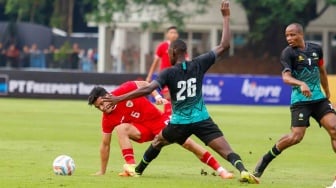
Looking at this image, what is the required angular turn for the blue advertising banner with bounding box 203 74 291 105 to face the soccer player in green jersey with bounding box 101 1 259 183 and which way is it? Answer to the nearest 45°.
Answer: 0° — it already faces them

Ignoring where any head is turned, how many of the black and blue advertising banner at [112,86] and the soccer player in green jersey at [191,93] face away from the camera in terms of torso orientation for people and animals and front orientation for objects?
1

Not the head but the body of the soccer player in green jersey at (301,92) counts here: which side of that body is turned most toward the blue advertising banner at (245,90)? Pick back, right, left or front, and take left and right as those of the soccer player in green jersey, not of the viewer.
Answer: back

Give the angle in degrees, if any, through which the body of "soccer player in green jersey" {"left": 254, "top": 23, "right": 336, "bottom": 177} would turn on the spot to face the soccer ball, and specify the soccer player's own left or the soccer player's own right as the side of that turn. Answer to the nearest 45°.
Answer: approximately 90° to the soccer player's own right

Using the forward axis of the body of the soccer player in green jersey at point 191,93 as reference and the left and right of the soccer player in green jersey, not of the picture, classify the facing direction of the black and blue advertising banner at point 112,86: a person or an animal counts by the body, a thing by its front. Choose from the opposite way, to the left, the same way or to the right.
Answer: the opposite way

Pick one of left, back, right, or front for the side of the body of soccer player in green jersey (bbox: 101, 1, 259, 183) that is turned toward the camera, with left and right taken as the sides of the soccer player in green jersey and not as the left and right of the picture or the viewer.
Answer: back

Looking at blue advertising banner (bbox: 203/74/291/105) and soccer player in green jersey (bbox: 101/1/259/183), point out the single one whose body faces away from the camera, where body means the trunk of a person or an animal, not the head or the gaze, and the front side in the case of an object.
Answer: the soccer player in green jersey

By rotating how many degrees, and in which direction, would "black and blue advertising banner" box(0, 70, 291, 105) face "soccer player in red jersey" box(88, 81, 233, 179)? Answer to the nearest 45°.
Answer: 0° — it already faces them

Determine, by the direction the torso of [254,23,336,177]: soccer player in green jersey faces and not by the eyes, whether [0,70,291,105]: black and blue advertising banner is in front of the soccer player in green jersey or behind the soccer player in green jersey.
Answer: behind

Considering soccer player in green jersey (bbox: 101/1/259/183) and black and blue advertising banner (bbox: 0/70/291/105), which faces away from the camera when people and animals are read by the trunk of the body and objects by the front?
the soccer player in green jersey
